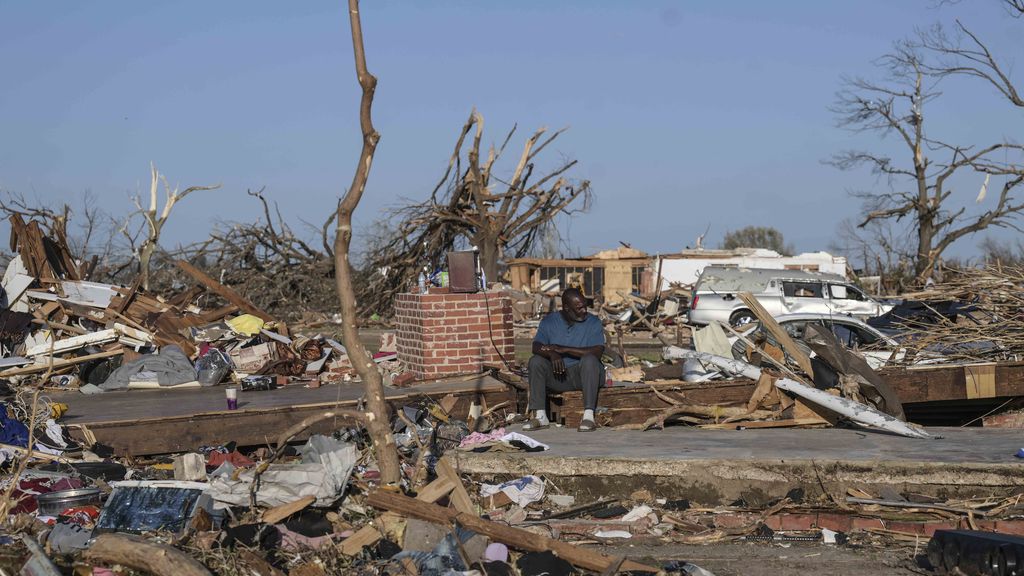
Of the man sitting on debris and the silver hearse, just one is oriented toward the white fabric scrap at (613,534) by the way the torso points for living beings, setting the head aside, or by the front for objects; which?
the man sitting on debris

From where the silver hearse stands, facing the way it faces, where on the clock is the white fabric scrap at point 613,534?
The white fabric scrap is roughly at 3 o'clock from the silver hearse.

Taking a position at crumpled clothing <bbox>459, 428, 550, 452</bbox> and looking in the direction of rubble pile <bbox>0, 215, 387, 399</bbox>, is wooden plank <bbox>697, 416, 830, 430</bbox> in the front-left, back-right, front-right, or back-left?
back-right

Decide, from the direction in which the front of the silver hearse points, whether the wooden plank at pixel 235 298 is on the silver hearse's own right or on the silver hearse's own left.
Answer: on the silver hearse's own right

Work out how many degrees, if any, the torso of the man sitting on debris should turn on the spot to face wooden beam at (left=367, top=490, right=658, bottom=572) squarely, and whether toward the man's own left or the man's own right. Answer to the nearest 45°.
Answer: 0° — they already face it

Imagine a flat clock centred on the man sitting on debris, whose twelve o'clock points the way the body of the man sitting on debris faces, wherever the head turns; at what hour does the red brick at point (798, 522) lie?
The red brick is roughly at 11 o'clock from the man sitting on debris.

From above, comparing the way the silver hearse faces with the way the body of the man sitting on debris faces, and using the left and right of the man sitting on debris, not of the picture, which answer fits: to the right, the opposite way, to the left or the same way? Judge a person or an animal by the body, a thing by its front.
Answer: to the left

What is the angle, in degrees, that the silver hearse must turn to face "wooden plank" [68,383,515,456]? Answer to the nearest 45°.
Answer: approximately 90° to its right

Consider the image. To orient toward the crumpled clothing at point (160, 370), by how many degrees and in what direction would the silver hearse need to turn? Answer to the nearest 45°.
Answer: approximately 135° to its right

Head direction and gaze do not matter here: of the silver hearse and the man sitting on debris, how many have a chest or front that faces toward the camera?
1

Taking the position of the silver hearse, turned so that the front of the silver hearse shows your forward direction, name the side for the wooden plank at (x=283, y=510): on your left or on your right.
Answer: on your right

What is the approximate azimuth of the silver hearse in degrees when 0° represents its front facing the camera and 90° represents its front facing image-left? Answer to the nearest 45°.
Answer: approximately 270°
